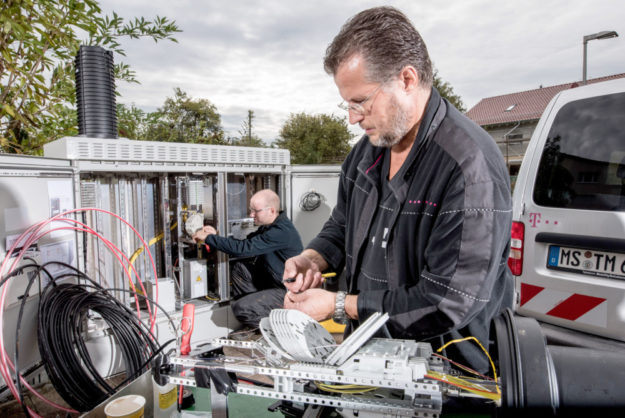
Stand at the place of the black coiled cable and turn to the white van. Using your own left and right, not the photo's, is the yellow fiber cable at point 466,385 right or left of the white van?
right

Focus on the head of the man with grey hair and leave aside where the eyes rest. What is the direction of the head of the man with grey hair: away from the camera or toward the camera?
toward the camera

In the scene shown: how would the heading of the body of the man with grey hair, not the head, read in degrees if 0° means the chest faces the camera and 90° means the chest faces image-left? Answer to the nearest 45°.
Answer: approximately 45°

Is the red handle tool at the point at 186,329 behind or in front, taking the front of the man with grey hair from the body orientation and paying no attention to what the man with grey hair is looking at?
in front

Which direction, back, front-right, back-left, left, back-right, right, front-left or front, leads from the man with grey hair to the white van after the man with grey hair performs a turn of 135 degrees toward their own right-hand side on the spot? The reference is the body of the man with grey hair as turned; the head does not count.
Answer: front-right

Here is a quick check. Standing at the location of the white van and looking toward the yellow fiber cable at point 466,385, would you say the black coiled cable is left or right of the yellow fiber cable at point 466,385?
right

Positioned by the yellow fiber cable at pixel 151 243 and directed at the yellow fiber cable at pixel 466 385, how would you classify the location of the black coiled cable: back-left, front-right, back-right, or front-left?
front-right

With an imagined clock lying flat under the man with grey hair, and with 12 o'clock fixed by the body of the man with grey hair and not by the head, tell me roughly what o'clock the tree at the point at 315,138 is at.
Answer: The tree is roughly at 4 o'clock from the man with grey hair.

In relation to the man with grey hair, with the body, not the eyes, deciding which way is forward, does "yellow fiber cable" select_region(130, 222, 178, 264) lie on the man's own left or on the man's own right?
on the man's own right

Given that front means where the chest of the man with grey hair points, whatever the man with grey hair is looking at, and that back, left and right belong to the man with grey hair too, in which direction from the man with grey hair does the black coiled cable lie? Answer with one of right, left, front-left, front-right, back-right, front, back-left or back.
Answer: front-right
